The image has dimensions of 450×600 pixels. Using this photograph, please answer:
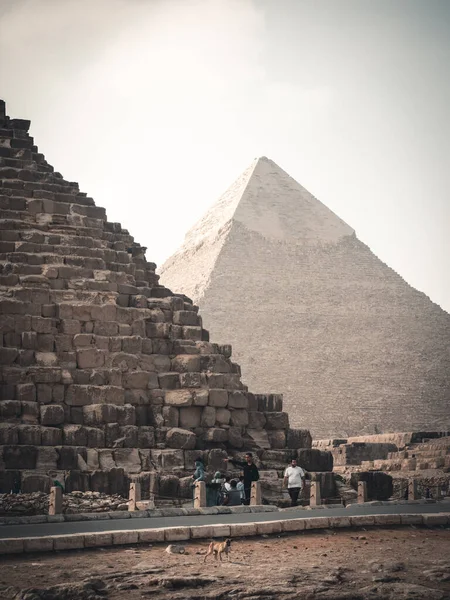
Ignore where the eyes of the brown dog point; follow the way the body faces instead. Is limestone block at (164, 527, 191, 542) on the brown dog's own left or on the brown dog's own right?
on the brown dog's own left

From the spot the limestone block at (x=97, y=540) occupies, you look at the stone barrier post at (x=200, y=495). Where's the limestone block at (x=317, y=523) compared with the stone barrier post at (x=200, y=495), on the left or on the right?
right

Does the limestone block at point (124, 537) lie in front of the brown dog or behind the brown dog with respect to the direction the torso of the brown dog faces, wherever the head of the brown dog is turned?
behind

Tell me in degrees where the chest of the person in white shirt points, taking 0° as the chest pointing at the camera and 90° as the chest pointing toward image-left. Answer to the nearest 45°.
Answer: approximately 0°

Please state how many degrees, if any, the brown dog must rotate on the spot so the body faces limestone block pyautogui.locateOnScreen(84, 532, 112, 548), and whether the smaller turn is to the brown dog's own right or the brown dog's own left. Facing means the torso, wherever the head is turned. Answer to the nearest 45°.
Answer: approximately 180°

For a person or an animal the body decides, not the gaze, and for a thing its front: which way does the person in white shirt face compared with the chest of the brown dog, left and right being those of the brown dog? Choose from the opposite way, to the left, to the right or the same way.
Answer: to the right

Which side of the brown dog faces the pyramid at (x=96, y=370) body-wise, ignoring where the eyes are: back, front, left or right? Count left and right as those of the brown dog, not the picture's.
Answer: left

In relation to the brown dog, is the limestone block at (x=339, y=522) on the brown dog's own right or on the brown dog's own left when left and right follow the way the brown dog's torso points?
on the brown dog's own left

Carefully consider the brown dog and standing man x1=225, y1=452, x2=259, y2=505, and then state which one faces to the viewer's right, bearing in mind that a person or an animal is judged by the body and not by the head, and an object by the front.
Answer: the brown dog
